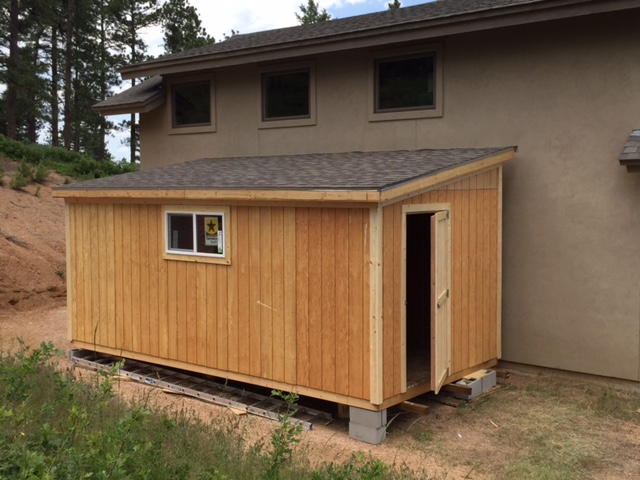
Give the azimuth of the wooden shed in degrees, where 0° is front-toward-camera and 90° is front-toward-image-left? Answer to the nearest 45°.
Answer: approximately 315°

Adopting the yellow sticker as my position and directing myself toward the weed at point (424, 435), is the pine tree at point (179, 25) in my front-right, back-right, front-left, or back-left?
back-left

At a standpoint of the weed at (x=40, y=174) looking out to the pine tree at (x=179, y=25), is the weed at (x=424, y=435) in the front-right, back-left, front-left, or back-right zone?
back-right

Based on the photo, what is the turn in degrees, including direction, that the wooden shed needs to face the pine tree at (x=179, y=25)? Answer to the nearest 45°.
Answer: approximately 135° to its left

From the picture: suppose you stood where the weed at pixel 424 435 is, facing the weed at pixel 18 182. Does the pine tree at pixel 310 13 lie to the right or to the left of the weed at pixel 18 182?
right

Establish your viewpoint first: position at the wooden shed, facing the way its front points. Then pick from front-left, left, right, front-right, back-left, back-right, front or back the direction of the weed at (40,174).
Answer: back

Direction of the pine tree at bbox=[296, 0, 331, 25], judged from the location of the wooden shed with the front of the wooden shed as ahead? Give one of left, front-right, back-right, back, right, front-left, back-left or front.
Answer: back-left

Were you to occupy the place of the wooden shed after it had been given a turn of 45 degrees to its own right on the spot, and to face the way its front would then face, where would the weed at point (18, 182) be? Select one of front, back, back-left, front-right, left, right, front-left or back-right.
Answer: back-right
